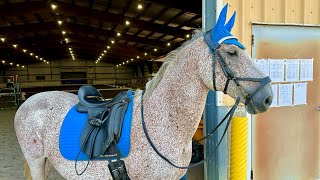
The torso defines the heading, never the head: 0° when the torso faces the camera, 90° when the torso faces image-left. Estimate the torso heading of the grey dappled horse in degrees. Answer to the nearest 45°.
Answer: approximately 270°

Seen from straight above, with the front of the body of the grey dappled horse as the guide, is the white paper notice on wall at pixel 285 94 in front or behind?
in front

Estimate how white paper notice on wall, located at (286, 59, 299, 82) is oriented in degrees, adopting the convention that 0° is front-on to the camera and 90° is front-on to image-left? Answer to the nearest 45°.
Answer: approximately 0°

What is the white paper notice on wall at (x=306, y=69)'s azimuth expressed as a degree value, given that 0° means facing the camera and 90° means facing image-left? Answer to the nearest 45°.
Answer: approximately 0°
